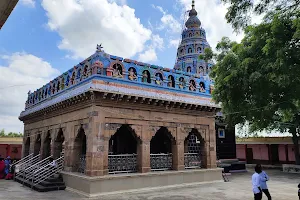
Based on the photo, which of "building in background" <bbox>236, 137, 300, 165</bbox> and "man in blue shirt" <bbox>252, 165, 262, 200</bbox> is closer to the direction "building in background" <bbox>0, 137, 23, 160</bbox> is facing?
the man in blue shirt

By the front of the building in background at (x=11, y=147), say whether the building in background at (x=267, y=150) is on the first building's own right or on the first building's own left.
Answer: on the first building's own left

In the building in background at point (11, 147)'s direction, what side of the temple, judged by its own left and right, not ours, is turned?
right

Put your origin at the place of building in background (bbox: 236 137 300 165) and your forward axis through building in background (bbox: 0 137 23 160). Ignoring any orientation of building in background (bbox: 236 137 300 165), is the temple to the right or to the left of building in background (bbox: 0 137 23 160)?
left

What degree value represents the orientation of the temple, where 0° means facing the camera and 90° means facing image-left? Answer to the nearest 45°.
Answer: approximately 45°

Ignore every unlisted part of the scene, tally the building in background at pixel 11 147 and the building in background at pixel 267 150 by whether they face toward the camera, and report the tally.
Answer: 2

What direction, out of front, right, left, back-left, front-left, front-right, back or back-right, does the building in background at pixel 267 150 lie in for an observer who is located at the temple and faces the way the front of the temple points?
back
